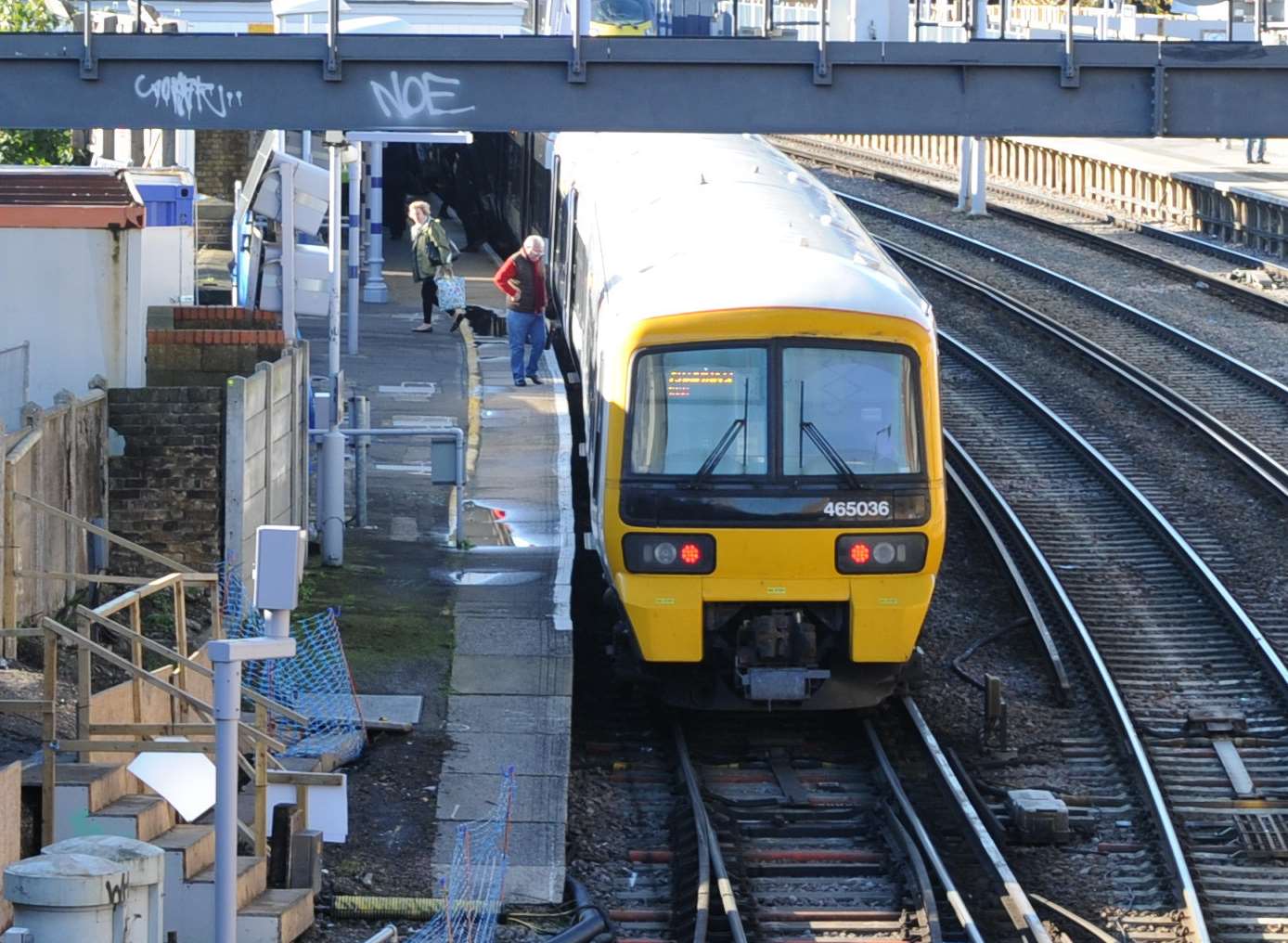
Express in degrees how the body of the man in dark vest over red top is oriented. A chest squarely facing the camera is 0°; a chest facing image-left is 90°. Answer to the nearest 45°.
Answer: approximately 315°

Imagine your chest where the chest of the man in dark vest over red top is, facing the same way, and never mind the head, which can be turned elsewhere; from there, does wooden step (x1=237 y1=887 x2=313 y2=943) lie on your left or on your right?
on your right

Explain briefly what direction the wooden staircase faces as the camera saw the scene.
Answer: facing to the right of the viewer

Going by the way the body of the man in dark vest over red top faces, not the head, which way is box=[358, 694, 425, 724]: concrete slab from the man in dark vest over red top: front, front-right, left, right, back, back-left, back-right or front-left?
front-right

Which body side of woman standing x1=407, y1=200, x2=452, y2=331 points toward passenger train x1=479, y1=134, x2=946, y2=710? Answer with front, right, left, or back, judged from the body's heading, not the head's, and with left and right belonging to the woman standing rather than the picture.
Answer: left

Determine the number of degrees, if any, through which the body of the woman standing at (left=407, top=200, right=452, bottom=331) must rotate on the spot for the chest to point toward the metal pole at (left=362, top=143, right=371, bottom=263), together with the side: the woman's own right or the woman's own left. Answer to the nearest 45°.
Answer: approximately 90° to the woman's own right

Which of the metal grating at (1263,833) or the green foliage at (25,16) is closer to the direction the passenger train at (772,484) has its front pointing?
the metal grating
